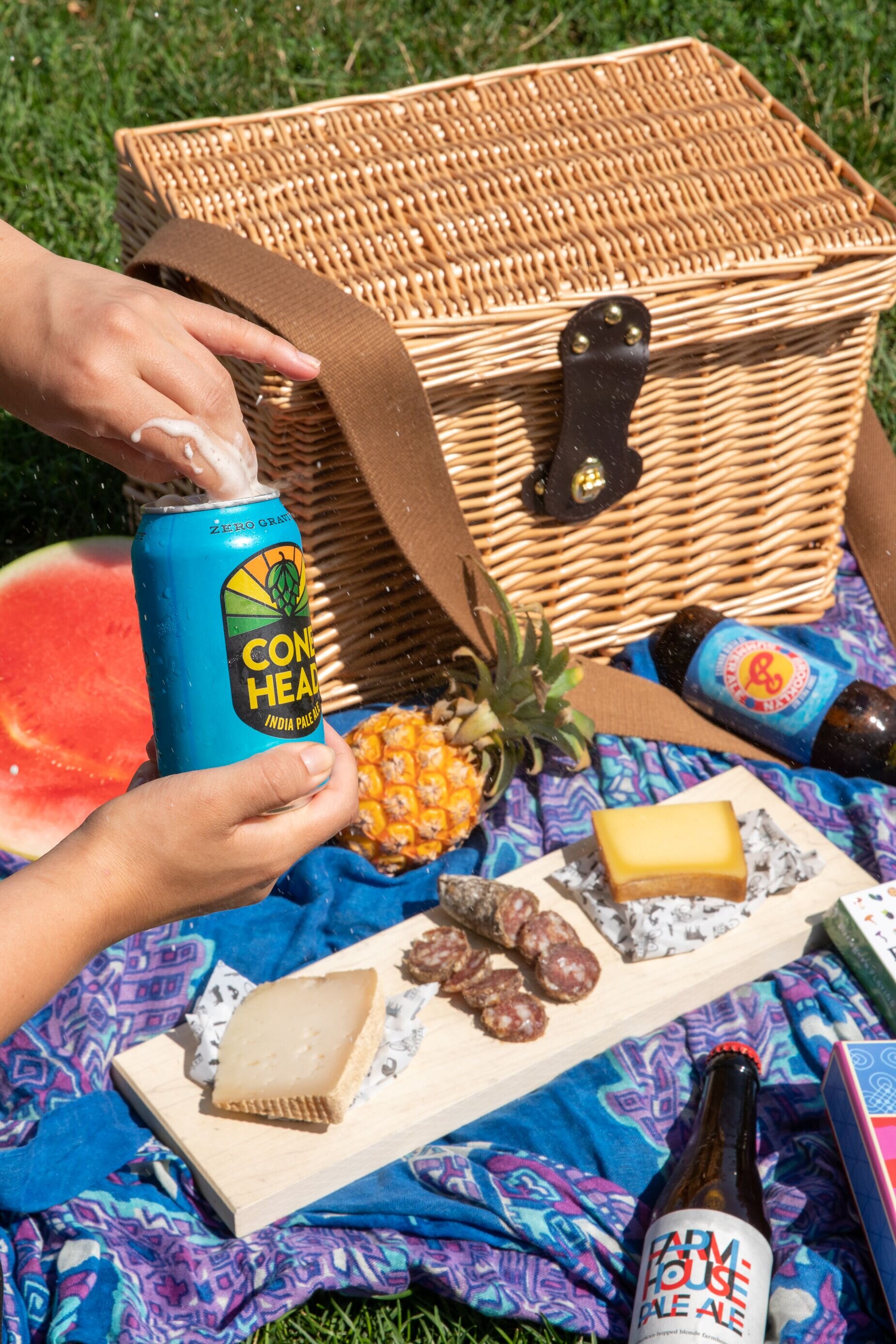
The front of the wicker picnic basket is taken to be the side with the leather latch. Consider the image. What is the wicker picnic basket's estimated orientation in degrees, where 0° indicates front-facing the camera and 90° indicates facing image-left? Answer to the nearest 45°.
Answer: approximately 315°

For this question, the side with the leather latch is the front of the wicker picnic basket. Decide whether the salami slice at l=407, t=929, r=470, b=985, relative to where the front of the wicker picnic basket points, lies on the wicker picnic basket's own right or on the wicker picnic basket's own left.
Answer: on the wicker picnic basket's own right

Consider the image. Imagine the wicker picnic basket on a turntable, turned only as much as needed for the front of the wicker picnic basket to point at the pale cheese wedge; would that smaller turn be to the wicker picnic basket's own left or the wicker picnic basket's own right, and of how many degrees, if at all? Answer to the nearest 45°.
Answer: approximately 45° to the wicker picnic basket's own right

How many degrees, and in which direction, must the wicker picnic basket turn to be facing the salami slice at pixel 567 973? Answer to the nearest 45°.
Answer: approximately 45° to its right

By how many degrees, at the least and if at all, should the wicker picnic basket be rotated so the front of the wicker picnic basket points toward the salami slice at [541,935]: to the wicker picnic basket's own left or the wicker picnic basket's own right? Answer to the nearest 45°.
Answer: approximately 45° to the wicker picnic basket's own right

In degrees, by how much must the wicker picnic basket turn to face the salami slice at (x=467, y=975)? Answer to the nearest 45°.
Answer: approximately 45° to its right
